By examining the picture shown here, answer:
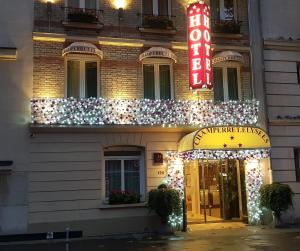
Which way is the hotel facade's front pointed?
toward the camera

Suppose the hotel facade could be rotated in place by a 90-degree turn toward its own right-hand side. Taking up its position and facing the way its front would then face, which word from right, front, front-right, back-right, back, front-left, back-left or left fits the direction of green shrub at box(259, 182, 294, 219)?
back
